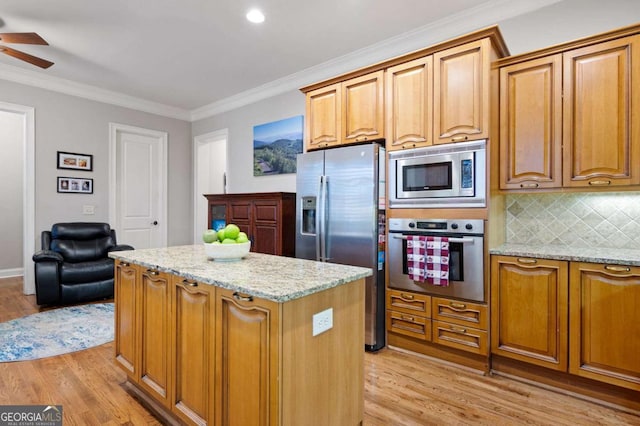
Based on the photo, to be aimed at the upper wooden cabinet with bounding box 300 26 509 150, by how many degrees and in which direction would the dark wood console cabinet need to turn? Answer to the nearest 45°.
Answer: approximately 90° to its left

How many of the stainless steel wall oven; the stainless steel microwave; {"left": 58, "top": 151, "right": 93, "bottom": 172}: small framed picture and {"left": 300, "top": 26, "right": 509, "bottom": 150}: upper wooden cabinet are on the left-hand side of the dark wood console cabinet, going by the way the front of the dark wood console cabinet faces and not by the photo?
3

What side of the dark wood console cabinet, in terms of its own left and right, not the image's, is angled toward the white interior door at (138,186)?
right

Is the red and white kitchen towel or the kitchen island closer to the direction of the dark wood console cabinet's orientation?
the kitchen island

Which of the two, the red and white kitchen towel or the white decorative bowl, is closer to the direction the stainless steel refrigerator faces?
the white decorative bowl

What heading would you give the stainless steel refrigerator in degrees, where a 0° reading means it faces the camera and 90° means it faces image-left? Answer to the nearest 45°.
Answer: approximately 45°

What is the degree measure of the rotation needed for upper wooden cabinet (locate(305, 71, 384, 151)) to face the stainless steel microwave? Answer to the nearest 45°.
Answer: approximately 90° to its left
